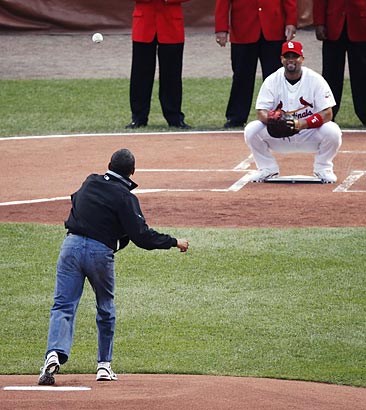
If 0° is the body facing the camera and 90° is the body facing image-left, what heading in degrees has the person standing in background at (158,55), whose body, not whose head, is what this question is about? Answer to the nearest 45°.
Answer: approximately 0°

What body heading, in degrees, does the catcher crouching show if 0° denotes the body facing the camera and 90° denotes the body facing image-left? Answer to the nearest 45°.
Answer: approximately 0°

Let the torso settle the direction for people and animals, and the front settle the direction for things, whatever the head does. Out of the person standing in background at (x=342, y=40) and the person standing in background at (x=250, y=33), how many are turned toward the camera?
2

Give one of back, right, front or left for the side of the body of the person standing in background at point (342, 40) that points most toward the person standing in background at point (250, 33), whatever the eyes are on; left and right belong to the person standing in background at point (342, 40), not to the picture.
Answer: right

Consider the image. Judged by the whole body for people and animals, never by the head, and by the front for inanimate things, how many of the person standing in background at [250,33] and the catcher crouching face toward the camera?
2

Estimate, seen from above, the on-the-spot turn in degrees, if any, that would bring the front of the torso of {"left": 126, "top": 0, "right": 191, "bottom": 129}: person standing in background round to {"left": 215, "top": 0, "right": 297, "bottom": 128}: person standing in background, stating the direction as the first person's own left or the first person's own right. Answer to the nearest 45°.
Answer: approximately 90° to the first person's own left

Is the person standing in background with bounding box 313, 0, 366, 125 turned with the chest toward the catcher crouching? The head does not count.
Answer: yes
